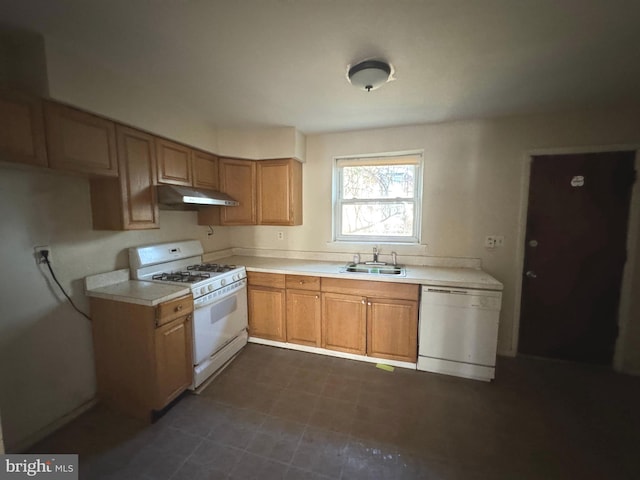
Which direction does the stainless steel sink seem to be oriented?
toward the camera

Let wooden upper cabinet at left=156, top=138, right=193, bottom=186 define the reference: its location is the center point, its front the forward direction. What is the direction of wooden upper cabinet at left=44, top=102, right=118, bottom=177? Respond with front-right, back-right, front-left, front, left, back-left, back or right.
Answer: right

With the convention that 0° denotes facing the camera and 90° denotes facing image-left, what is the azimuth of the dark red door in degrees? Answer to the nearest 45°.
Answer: approximately 0°

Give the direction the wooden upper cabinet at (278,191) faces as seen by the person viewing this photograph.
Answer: facing the viewer

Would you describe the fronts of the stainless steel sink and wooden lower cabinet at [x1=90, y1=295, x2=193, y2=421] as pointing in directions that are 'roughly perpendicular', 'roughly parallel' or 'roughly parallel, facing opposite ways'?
roughly perpendicular

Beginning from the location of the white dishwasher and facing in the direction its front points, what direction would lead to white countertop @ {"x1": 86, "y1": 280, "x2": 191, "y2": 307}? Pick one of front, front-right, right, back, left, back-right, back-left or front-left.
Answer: front-right

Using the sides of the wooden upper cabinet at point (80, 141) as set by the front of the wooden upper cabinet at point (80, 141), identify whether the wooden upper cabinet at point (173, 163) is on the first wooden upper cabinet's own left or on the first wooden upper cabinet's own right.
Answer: on the first wooden upper cabinet's own left

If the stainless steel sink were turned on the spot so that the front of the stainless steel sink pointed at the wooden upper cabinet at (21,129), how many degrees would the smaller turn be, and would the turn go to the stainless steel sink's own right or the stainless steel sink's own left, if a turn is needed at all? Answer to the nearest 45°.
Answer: approximately 45° to the stainless steel sink's own right

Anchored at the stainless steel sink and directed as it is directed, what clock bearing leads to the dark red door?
The dark red door is roughly at 9 o'clock from the stainless steel sink.

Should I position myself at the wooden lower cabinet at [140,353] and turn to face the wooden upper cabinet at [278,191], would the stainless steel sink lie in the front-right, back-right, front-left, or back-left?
front-right

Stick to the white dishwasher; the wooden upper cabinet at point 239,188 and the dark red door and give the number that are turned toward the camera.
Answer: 3

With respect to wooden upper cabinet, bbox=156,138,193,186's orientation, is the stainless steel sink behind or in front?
in front
